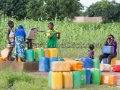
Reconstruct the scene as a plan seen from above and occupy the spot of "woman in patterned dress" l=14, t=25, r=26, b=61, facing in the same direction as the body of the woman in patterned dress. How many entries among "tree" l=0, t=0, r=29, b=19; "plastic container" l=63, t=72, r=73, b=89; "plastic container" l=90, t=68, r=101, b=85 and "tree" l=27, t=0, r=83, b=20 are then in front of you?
2
